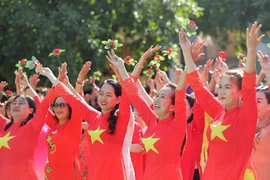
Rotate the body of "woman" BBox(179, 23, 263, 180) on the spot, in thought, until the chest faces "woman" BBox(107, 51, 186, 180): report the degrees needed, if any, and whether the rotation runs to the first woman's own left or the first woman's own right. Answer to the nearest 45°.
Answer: approximately 90° to the first woman's own right

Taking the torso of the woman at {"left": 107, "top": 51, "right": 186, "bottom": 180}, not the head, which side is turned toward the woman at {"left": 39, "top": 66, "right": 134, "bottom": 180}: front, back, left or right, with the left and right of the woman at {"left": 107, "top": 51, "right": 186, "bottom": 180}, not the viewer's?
right

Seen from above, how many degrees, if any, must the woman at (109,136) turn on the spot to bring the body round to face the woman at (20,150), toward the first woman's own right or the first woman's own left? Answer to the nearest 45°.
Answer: approximately 90° to the first woman's own right

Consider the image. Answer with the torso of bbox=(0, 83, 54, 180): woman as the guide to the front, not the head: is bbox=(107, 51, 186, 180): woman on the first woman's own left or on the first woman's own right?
on the first woman's own left

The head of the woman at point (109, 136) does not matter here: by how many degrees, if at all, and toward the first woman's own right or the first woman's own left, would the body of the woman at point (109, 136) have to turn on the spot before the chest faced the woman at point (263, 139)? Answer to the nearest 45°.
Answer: approximately 135° to the first woman's own left

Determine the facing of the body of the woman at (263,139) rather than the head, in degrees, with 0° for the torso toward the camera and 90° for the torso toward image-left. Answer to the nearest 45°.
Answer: approximately 45°

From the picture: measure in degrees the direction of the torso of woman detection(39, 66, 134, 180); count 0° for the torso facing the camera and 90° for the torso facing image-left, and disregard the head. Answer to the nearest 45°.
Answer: approximately 45°

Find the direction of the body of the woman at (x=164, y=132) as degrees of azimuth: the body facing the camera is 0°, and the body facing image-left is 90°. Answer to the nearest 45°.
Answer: approximately 45°

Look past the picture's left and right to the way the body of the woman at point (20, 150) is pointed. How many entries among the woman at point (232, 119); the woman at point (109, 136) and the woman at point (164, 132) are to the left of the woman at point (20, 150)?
3
